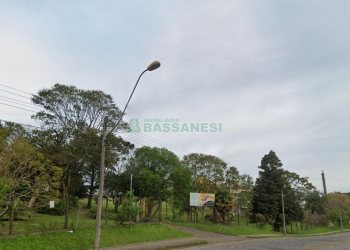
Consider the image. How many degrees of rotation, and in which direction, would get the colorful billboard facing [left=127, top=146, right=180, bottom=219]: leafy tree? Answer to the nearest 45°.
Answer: approximately 90° to its right

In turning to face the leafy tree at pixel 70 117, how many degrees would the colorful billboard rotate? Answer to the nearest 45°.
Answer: approximately 45° to its right

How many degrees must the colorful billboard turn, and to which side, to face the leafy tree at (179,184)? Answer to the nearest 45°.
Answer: approximately 90° to its right

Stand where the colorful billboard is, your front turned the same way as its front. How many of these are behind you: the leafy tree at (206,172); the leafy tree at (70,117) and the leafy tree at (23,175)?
1

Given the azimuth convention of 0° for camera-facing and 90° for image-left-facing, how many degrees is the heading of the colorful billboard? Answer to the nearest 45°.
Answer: approximately 0°

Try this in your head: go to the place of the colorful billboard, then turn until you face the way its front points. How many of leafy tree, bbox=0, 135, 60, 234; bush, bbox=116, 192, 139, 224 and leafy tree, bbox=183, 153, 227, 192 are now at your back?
1

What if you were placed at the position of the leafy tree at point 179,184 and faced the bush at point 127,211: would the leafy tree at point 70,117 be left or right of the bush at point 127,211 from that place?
right

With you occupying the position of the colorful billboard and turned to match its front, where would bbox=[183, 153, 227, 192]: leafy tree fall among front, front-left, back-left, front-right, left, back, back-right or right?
back
